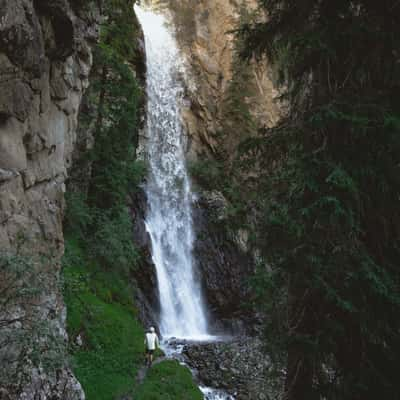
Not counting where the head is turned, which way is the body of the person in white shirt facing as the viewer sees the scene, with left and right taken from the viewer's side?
facing away from the viewer

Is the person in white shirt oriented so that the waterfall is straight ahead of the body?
yes
